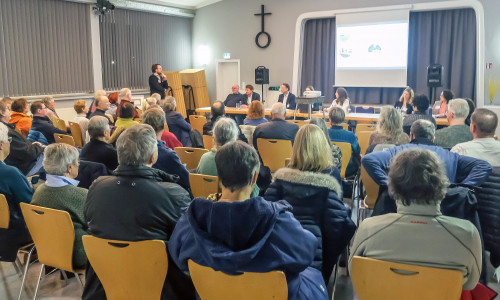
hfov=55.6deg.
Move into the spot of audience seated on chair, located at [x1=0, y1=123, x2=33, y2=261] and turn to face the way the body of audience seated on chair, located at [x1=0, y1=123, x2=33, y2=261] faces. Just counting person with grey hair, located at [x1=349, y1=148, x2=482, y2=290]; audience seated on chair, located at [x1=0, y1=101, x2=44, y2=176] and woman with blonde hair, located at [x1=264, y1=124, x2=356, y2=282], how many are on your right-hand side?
2

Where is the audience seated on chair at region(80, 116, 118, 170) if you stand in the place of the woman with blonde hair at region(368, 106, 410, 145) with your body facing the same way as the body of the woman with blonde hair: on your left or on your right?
on your left

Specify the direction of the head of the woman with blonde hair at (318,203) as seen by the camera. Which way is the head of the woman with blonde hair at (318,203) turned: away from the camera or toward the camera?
away from the camera

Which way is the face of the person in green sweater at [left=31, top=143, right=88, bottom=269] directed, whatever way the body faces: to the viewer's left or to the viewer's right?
to the viewer's right

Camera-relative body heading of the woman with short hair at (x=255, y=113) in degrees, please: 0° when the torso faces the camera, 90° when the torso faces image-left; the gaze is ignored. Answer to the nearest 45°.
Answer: approximately 180°

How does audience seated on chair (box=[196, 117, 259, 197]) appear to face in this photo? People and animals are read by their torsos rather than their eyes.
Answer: away from the camera

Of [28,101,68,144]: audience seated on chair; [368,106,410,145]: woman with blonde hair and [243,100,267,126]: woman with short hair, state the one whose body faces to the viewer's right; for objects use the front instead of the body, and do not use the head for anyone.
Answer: the audience seated on chair

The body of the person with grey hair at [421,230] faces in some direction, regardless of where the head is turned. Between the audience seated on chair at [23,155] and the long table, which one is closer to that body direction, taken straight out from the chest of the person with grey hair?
the long table

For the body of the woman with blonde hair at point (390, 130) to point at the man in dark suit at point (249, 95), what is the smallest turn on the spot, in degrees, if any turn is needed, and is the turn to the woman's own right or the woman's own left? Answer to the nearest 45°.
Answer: approximately 45° to the woman's own left

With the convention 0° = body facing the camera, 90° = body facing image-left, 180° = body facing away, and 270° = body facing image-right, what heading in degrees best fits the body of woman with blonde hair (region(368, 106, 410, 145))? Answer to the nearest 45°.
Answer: approximately 180°

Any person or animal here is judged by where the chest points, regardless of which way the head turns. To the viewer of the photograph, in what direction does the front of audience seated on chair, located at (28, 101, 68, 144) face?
facing to the right of the viewer

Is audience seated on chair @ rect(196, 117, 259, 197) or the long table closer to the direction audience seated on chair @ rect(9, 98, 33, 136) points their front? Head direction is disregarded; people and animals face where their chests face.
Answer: the long table

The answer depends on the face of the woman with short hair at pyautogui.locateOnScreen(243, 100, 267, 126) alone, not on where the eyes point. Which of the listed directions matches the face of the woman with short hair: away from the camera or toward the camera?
away from the camera

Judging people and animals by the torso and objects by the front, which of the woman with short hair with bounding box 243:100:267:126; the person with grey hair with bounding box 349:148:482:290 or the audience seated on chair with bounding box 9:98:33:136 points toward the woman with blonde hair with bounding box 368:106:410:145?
the person with grey hair
